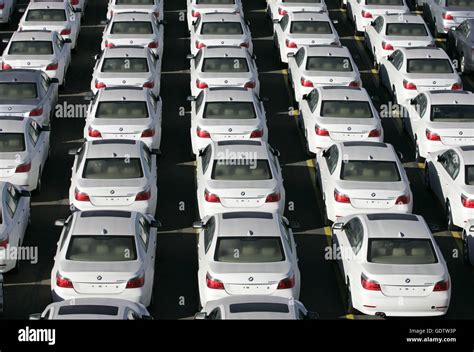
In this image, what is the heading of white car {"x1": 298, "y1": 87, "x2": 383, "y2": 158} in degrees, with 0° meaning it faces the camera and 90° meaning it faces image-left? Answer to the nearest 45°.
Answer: approximately 180°

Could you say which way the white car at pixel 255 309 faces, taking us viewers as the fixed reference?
facing away from the viewer

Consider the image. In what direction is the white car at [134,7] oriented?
away from the camera

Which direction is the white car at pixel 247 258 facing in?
away from the camera

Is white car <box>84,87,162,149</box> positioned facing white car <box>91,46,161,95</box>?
yes

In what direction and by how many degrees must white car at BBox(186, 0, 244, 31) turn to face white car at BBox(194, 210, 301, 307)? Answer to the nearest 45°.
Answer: approximately 180°

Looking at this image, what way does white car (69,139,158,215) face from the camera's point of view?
away from the camera

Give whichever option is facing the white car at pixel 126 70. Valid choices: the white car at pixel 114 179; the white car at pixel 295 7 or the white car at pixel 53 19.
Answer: the white car at pixel 114 179

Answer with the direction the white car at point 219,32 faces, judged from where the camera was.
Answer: facing away from the viewer

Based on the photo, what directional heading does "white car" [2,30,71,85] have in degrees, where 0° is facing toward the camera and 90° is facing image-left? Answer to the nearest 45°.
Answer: approximately 180°

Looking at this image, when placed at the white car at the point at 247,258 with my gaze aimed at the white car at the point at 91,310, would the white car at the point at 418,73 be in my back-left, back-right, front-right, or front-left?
back-right

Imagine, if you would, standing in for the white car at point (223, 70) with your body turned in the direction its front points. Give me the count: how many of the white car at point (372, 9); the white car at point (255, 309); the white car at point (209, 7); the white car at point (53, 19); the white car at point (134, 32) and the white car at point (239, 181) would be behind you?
2
